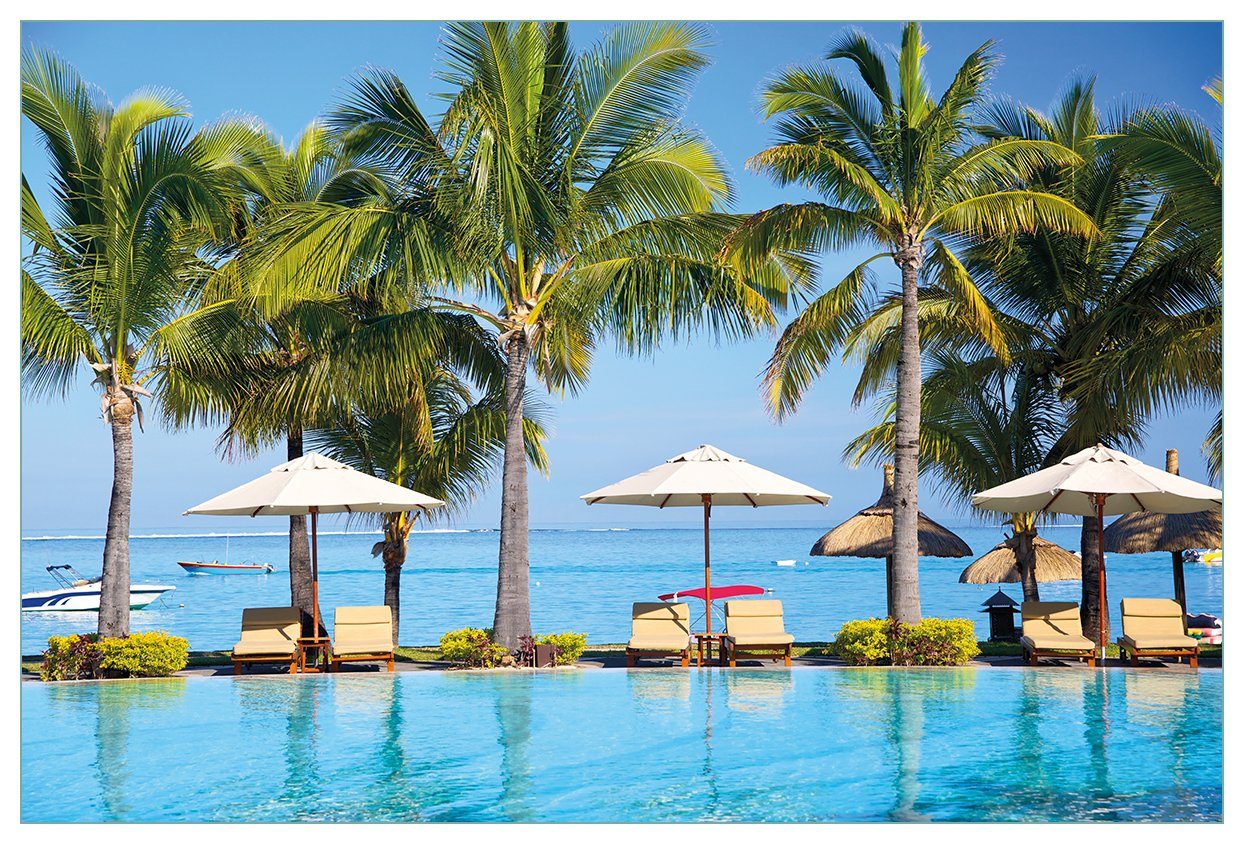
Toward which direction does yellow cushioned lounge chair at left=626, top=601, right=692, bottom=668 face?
toward the camera

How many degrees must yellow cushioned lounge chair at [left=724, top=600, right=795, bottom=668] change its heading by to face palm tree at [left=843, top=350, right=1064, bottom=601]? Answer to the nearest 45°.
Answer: approximately 135° to its left

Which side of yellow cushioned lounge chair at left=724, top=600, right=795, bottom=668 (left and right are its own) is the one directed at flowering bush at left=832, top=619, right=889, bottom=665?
left

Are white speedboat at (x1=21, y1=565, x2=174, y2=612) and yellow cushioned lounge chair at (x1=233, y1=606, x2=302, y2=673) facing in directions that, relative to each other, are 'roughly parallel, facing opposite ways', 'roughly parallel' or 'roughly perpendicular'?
roughly perpendicular

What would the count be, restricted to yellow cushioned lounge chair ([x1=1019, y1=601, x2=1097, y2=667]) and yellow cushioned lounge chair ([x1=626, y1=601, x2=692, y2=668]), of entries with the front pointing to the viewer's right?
0

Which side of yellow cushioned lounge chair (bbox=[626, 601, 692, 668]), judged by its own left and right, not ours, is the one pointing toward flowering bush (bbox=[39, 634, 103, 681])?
right

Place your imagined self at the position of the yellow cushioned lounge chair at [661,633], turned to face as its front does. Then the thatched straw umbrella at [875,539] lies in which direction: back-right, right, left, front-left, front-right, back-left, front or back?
back-left

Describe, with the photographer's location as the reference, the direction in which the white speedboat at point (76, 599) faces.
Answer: facing to the right of the viewer

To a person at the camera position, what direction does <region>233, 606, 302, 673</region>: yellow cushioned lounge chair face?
facing the viewer

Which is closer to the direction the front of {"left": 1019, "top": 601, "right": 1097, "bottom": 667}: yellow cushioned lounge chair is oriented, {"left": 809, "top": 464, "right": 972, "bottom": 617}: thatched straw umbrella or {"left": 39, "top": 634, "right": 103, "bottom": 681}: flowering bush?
the flowering bush

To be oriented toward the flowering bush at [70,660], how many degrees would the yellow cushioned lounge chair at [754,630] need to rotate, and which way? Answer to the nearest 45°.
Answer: approximately 90° to its right
